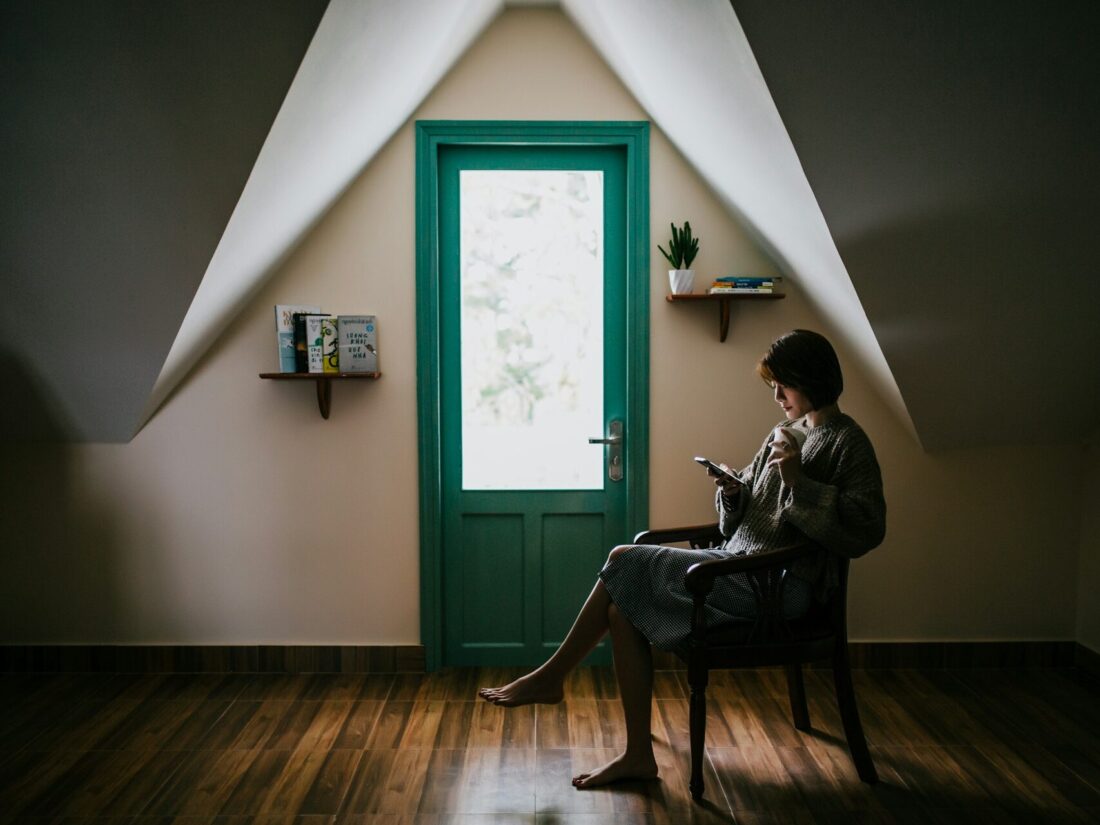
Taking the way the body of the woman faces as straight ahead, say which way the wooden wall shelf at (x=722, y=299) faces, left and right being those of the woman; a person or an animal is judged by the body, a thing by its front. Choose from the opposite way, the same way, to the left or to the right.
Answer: to the left

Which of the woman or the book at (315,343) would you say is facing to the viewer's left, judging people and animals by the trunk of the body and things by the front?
the woman

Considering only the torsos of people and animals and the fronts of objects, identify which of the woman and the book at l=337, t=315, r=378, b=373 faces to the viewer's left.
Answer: the woman

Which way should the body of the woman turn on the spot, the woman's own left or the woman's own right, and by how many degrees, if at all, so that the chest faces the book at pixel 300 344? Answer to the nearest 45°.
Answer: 0° — they already face it

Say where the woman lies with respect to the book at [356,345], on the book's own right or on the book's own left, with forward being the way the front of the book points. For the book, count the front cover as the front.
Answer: on the book's own left

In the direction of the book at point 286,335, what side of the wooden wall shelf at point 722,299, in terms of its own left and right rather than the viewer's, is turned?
right

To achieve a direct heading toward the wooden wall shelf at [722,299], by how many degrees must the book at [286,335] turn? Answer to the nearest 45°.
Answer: approximately 90° to its left

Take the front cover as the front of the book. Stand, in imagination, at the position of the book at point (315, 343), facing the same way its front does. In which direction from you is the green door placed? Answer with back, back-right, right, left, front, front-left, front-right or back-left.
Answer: left

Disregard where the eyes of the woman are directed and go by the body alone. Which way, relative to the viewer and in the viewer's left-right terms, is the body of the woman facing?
facing to the left of the viewer

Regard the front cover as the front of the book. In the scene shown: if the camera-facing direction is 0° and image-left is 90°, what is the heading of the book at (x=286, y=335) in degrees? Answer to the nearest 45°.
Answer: approximately 0°
